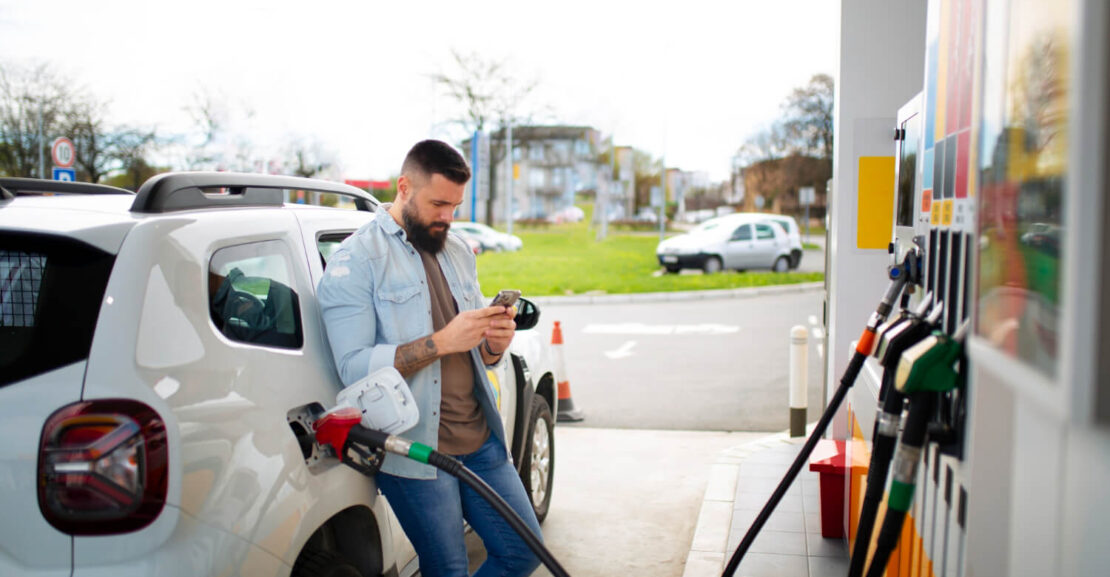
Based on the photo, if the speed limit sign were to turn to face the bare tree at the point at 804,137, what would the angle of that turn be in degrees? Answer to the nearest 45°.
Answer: approximately 135° to its left

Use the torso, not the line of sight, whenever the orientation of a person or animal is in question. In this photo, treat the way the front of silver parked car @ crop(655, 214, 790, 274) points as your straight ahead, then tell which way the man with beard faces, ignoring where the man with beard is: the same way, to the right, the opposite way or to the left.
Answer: to the left

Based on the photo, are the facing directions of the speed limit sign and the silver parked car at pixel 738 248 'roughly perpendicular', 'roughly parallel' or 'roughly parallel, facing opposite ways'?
roughly perpendicular

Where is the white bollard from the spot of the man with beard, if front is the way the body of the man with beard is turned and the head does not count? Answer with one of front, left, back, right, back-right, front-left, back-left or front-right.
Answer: left

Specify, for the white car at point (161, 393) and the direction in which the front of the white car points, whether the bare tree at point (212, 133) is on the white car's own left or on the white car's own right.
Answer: on the white car's own left

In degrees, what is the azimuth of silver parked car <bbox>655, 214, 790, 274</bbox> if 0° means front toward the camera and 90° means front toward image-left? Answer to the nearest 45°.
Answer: approximately 45°

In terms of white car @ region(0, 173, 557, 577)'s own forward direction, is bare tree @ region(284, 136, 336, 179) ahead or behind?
ahead

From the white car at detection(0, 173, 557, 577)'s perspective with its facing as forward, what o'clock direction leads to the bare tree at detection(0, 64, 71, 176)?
The bare tree is roughly at 10 o'clock from the white car.

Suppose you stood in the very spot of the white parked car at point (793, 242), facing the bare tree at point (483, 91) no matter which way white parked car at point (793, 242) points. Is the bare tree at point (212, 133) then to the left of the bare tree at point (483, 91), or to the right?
left

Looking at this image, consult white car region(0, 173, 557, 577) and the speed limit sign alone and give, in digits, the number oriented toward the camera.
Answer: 1

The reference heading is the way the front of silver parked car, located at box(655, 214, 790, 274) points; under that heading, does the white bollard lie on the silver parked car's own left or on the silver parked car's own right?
on the silver parked car's own left

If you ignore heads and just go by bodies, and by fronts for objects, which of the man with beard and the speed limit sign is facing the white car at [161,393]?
the speed limit sign
